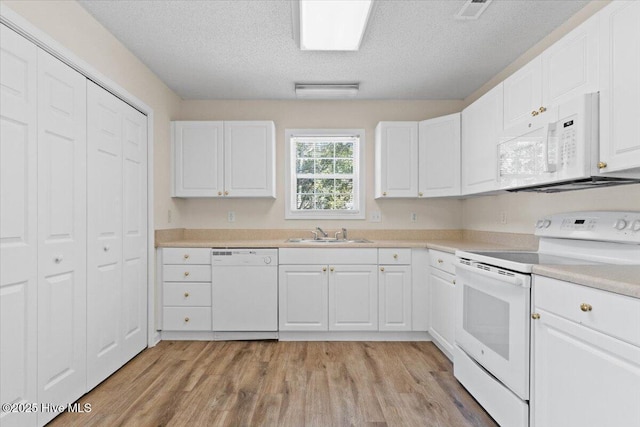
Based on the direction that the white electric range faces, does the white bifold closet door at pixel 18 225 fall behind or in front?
in front

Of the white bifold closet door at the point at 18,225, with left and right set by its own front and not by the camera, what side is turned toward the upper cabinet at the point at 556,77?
front

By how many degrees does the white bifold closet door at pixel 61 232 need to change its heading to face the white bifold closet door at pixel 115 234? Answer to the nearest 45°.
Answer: approximately 90° to its left

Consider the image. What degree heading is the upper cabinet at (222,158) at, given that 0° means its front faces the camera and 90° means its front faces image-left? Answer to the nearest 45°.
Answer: approximately 0°

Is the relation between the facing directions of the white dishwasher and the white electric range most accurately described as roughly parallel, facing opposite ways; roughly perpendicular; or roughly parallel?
roughly perpendicular

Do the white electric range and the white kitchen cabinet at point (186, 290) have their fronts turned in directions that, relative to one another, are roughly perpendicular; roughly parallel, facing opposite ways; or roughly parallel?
roughly perpendicular

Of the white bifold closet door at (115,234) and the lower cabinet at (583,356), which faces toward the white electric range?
the white bifold closet door

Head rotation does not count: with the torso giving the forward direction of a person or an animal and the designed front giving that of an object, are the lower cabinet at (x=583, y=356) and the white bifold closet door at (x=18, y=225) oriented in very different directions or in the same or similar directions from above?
very different directions

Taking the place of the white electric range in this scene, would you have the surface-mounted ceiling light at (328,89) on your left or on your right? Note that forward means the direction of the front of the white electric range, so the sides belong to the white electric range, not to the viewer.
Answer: on your right

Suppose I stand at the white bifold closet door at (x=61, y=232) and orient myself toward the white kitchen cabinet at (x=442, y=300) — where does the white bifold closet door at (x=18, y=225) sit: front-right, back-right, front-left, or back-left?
back-right

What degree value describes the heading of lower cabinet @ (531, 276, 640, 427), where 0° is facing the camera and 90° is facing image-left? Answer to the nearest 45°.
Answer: approximately 45°

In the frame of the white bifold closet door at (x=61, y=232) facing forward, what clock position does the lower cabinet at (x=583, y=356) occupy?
The lower cabinet is roughly at 12 o'clock from the white bifold closet door.

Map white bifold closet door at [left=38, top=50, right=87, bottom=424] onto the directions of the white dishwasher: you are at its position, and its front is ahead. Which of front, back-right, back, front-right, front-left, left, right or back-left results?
front-right

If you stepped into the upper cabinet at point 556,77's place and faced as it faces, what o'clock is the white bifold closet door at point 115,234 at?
The white bifold closet door is roughly at 1 o'clock from the upper cabinet.

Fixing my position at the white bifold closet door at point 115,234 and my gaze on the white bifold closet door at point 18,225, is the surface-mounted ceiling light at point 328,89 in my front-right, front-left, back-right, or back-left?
back-left
